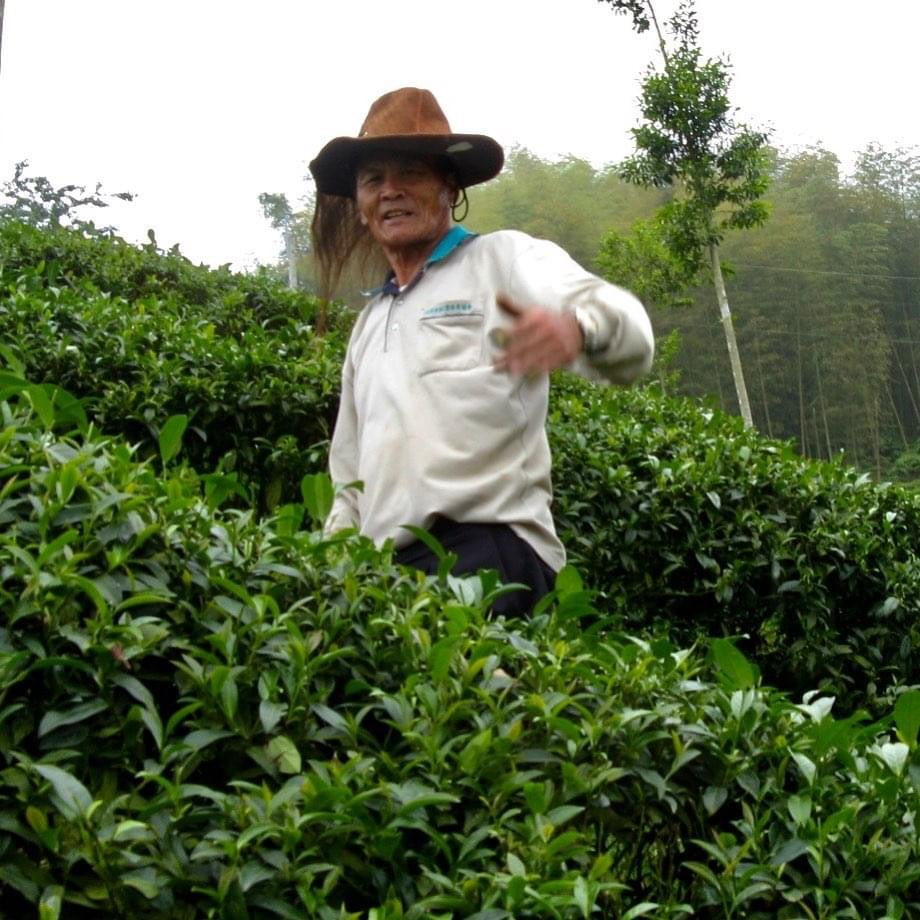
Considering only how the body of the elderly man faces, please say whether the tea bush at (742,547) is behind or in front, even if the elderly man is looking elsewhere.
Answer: behind

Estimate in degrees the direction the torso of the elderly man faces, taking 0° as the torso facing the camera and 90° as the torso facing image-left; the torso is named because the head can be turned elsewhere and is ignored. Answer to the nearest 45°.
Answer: approximately 45°

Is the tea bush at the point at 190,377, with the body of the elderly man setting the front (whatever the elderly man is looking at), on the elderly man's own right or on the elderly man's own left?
on the elderly man's own right

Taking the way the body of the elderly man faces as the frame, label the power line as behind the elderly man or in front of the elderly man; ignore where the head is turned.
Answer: behind
